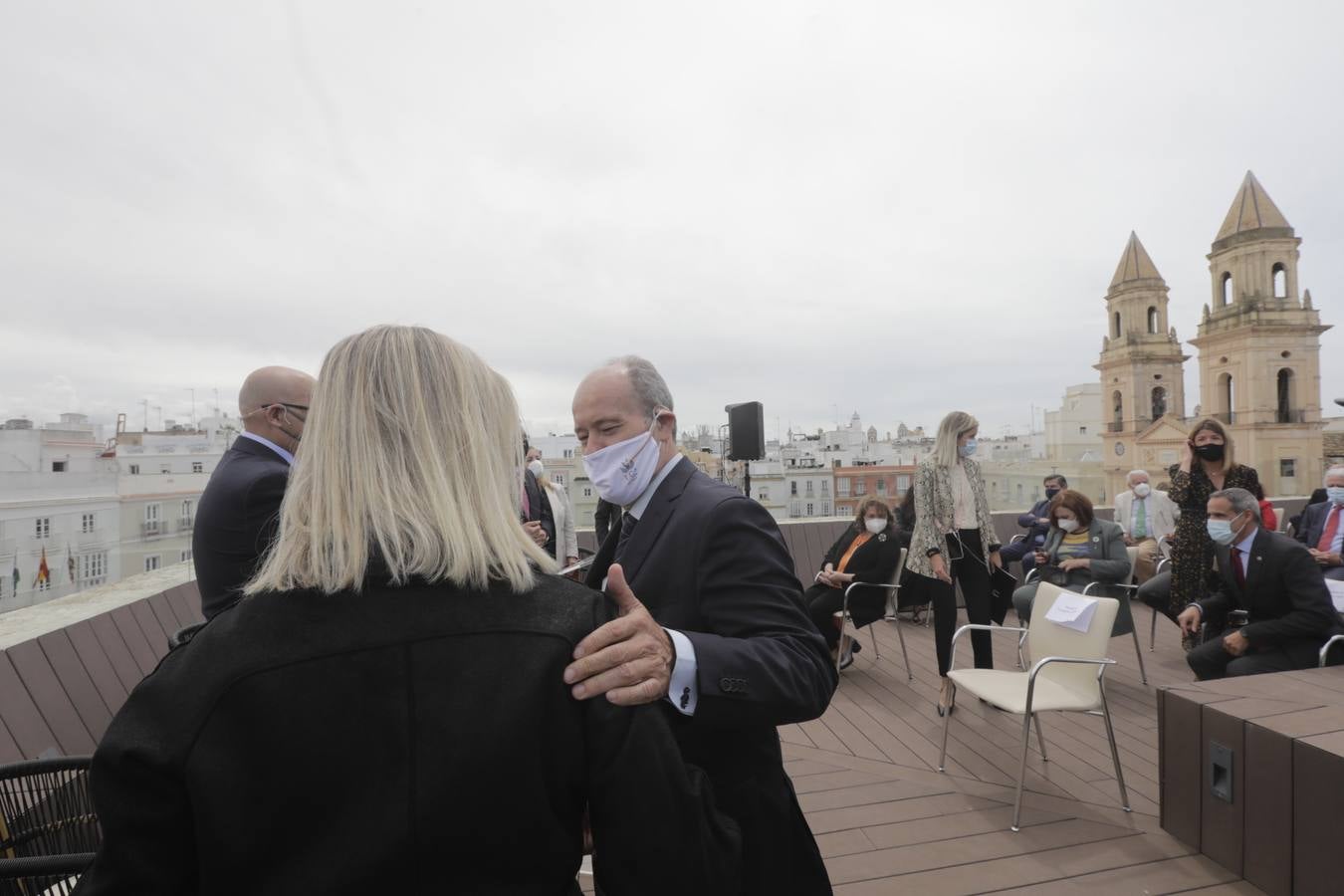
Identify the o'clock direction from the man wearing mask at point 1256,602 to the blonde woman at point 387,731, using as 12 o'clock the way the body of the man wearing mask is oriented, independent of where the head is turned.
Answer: The blonde woman is roughly at 11 o'clock from the man wearing mask.

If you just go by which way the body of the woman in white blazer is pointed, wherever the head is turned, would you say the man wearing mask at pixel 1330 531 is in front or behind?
behind

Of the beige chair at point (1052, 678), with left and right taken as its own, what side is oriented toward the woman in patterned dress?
back

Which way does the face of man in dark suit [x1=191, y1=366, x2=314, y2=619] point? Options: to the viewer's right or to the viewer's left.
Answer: to the viewer's right

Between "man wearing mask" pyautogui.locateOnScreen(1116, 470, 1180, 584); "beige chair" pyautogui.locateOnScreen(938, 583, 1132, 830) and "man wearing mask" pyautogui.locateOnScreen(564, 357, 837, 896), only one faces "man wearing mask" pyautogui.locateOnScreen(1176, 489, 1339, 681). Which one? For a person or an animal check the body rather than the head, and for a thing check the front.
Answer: "man wearing mask" pyautogui.locateOnScreen(1116, 470, 1180, 584)

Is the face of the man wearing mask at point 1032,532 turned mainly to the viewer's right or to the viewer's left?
to the viewer's left

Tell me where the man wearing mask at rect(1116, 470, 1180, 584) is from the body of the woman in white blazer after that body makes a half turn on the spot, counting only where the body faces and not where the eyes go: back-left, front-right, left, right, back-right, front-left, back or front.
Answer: front

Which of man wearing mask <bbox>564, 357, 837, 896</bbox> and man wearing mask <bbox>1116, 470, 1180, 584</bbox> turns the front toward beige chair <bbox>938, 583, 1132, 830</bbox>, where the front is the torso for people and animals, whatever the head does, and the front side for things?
man wearing mask <bbox>1116, 470, 1180, 584</bbox>

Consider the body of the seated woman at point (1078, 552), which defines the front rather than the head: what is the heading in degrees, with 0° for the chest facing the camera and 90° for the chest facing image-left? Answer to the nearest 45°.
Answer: approximately 45°
